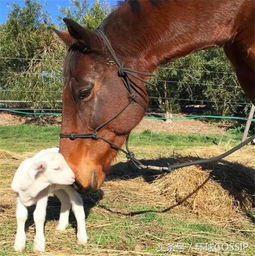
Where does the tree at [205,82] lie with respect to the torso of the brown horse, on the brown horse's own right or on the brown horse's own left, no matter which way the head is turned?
on the brown horse's own right

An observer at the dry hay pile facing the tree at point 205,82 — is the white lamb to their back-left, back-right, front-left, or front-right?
back-left

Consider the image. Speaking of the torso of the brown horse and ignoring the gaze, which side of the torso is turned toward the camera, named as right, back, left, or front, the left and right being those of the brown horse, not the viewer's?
left
